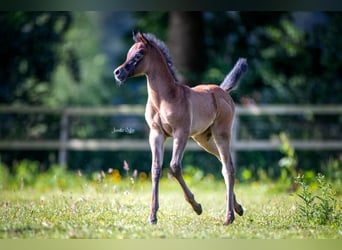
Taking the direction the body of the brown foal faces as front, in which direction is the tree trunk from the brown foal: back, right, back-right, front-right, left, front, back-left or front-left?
back-right

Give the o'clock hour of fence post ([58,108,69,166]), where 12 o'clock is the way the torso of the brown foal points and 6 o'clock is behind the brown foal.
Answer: The fence post is roughly at 4 o'clock from the brown foal.

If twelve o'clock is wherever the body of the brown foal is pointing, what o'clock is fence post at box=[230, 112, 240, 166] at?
The fence post is roughly at 5 o'clock from the brown foal.

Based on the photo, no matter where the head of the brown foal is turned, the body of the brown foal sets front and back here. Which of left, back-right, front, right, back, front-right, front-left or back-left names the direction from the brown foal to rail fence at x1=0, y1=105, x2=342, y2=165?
back-right

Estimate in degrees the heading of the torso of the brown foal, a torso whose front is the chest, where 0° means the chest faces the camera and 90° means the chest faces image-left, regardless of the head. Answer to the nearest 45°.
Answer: approximately 45°
